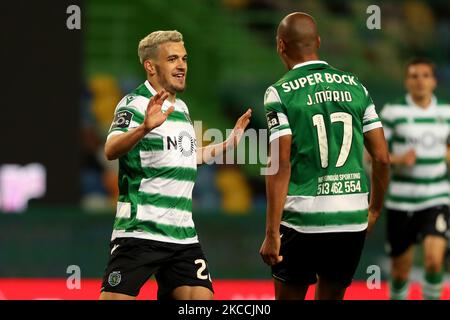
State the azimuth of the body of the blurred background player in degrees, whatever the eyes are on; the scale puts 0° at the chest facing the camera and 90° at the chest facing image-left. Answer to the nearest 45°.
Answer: approximately 0°
